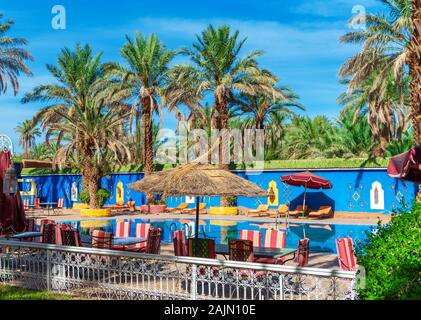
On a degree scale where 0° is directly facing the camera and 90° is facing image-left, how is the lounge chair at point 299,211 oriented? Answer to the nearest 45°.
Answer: approximately 45°

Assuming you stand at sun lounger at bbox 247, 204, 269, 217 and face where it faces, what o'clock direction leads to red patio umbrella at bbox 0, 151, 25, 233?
The red patio umbrella is roughly at 11 o'clock from the sun lounger.

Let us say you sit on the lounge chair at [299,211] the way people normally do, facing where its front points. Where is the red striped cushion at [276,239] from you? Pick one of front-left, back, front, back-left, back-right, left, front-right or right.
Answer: front-left

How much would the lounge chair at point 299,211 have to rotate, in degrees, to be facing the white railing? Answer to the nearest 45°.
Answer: approximately 45° to its left

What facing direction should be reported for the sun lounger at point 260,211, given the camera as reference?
facing the viewer and to the left of the viewer

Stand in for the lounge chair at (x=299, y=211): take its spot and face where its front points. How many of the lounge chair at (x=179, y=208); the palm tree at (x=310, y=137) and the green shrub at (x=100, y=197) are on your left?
0

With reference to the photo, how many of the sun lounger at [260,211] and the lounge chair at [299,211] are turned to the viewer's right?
0

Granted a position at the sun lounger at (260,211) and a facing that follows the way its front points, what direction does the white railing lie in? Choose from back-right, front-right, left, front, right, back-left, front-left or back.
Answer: front-left

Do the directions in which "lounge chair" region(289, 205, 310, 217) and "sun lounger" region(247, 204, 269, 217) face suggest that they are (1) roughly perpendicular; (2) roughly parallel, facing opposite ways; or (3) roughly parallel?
roughly parallel
